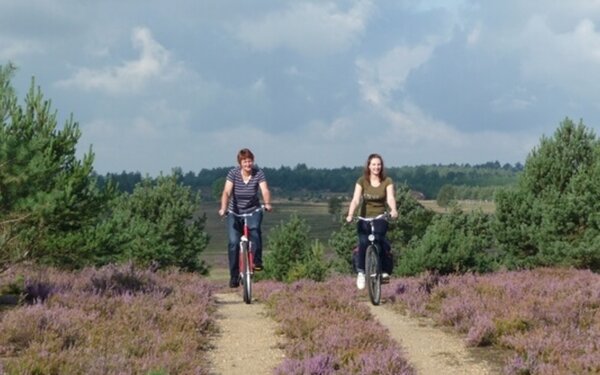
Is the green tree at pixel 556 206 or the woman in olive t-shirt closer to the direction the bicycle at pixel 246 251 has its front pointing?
the woman in olive t-shirt

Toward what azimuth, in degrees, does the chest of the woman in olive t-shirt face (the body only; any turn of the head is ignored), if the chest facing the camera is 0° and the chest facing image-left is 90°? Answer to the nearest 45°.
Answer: approximately 0°
